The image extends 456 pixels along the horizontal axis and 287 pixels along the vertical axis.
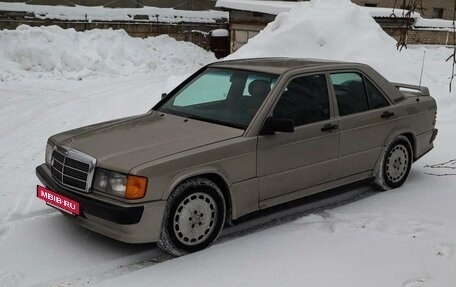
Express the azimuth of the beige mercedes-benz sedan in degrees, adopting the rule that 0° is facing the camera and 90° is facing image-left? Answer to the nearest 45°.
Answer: approximately 45°

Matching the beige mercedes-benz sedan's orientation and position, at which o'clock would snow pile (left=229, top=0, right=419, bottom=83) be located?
The snow pile is roughly at 5 o'clock from the beige mercedes-benz sedan.

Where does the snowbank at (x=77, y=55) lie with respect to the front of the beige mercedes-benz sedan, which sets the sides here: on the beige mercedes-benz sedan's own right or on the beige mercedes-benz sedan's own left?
on the beige mercedes-benz sedan's own right

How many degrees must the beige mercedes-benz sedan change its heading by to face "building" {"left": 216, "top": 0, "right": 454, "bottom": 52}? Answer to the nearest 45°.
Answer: approximately 135° to its right
